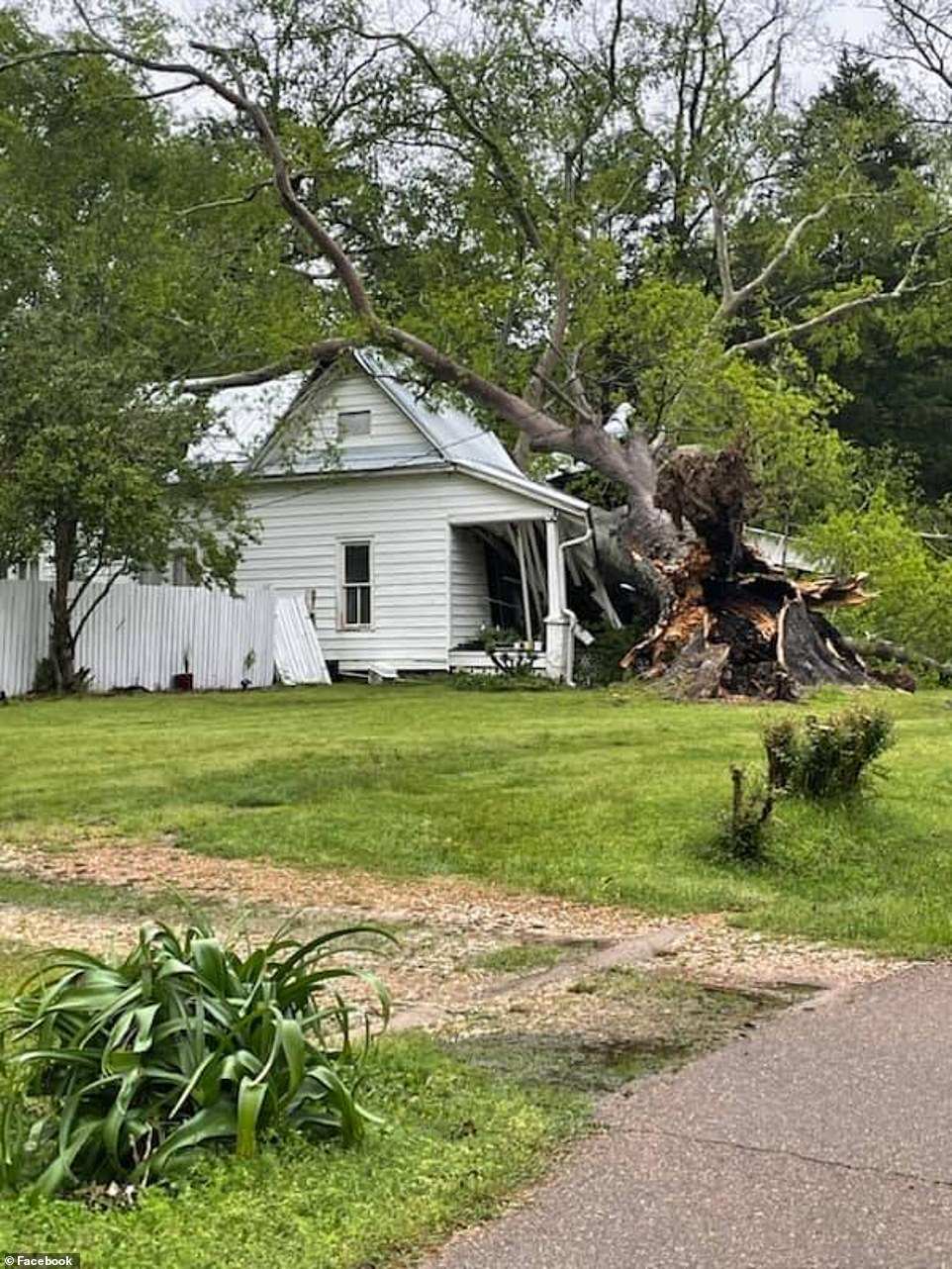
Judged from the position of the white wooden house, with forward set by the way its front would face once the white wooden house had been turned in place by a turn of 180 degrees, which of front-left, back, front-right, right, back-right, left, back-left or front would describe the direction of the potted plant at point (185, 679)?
front-left

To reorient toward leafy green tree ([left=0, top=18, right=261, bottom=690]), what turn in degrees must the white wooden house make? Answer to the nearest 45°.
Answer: approximately 135° to its right

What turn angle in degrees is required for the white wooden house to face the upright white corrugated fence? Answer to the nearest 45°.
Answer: approximately 135° to its right
